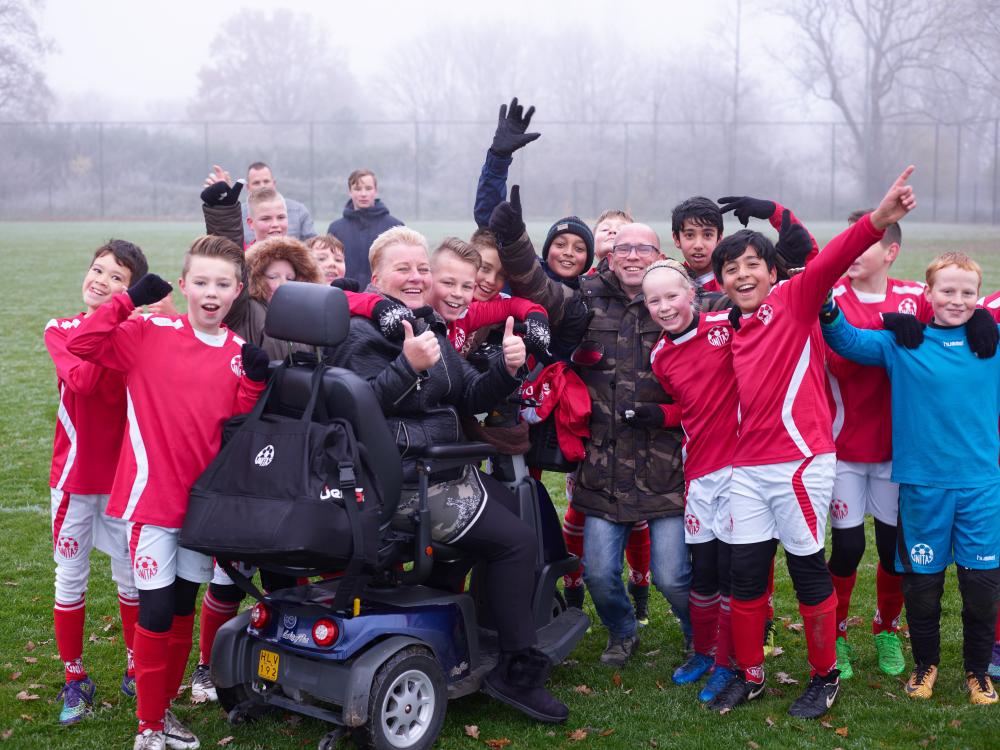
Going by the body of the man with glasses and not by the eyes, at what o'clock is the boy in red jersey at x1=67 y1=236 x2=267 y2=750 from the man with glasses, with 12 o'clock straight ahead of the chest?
The boy in red jersey is roughly at 2 o'clock from the man with glasses.

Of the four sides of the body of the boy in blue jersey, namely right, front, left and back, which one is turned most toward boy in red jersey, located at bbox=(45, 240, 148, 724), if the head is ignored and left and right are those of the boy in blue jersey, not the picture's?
right

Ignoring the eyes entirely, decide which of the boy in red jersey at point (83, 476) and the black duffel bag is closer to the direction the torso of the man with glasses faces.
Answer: the black duffel bag

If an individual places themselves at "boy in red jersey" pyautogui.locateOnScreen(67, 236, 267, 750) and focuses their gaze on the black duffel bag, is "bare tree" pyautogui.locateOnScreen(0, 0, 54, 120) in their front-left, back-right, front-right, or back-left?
back-left

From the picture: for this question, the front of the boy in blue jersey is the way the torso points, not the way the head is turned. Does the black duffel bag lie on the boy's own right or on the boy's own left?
on the boy's own right

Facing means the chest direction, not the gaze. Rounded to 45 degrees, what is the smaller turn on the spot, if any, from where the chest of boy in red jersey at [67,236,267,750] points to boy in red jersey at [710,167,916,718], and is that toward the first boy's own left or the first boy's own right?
approximately 45° to the first boy's own left

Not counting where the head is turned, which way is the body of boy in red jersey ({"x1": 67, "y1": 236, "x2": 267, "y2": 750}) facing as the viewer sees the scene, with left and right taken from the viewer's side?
facing the viewer and to the right of the viewer

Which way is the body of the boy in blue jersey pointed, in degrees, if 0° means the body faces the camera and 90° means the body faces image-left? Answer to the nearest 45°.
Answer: approximately 0°

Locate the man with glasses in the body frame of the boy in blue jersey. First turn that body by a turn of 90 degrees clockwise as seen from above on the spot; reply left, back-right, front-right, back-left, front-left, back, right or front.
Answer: front

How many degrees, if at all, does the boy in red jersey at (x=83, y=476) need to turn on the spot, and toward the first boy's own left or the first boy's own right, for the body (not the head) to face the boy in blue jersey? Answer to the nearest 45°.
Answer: approximately 45° to the first boy's own left

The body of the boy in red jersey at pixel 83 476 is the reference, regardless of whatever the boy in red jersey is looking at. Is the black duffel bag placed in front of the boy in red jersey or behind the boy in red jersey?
in front
